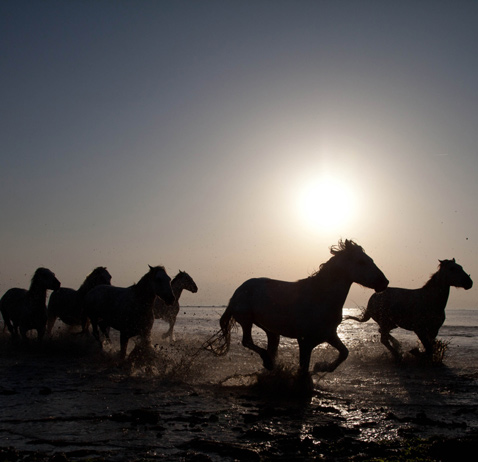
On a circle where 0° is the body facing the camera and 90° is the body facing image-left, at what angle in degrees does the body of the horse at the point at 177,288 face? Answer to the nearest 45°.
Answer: approximately 270°

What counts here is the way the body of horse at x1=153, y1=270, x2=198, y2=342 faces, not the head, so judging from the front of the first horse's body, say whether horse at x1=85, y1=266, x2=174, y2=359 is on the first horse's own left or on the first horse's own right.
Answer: on the first horse's own right

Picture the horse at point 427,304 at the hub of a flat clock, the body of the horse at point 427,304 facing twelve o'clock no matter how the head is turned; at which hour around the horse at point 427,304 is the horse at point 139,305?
the horse at point 139,305 is roughly at 5 o'clock from the horse at point 427,304.

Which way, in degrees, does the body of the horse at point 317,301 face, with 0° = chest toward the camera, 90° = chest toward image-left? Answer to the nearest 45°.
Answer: approximately 270°

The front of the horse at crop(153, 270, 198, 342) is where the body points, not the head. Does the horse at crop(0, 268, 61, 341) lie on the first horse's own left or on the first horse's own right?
on the first horse's own right

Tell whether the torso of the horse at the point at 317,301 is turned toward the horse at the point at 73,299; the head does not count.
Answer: no

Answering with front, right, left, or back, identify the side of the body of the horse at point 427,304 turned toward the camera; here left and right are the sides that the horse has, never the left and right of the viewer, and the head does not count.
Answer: right

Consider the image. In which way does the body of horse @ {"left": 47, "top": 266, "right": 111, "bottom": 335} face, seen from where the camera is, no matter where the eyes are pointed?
to the viewer's right

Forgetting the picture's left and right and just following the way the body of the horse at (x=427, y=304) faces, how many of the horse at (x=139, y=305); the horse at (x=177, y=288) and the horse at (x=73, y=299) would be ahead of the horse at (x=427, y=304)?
0

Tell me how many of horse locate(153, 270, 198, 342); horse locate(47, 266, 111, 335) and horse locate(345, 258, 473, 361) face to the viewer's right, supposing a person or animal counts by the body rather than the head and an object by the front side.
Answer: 3

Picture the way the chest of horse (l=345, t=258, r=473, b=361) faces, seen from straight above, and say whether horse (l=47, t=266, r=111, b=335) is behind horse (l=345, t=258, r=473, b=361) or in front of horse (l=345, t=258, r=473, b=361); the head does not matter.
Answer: behind
